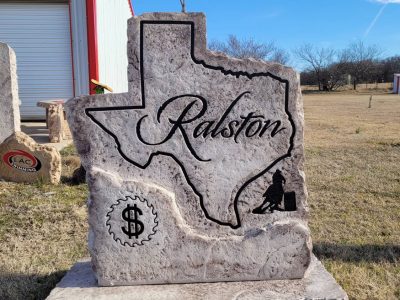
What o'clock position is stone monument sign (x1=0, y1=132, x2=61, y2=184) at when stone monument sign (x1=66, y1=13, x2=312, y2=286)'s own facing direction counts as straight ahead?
stone monument sign (x1=0, y1=132, x2=61, y2=184) is roughly at 5 o'clock from stone monument sign (x1=66, y1=13, x2=312, y2=286).

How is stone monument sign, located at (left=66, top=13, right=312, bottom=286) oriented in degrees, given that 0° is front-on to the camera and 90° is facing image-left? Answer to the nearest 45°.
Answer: approximately 0°

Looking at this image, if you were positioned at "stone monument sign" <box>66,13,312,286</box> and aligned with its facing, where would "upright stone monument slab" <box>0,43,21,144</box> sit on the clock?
"upright stone monument slab" <box>0,43,21,144</box> is roughly at 5 o'clock from "stone monument sign" <box>66,13,312,286</box>.

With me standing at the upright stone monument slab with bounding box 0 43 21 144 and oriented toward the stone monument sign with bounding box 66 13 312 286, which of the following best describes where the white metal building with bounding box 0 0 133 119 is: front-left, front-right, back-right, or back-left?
back-left

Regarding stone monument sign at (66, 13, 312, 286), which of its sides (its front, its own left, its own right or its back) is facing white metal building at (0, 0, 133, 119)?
back
